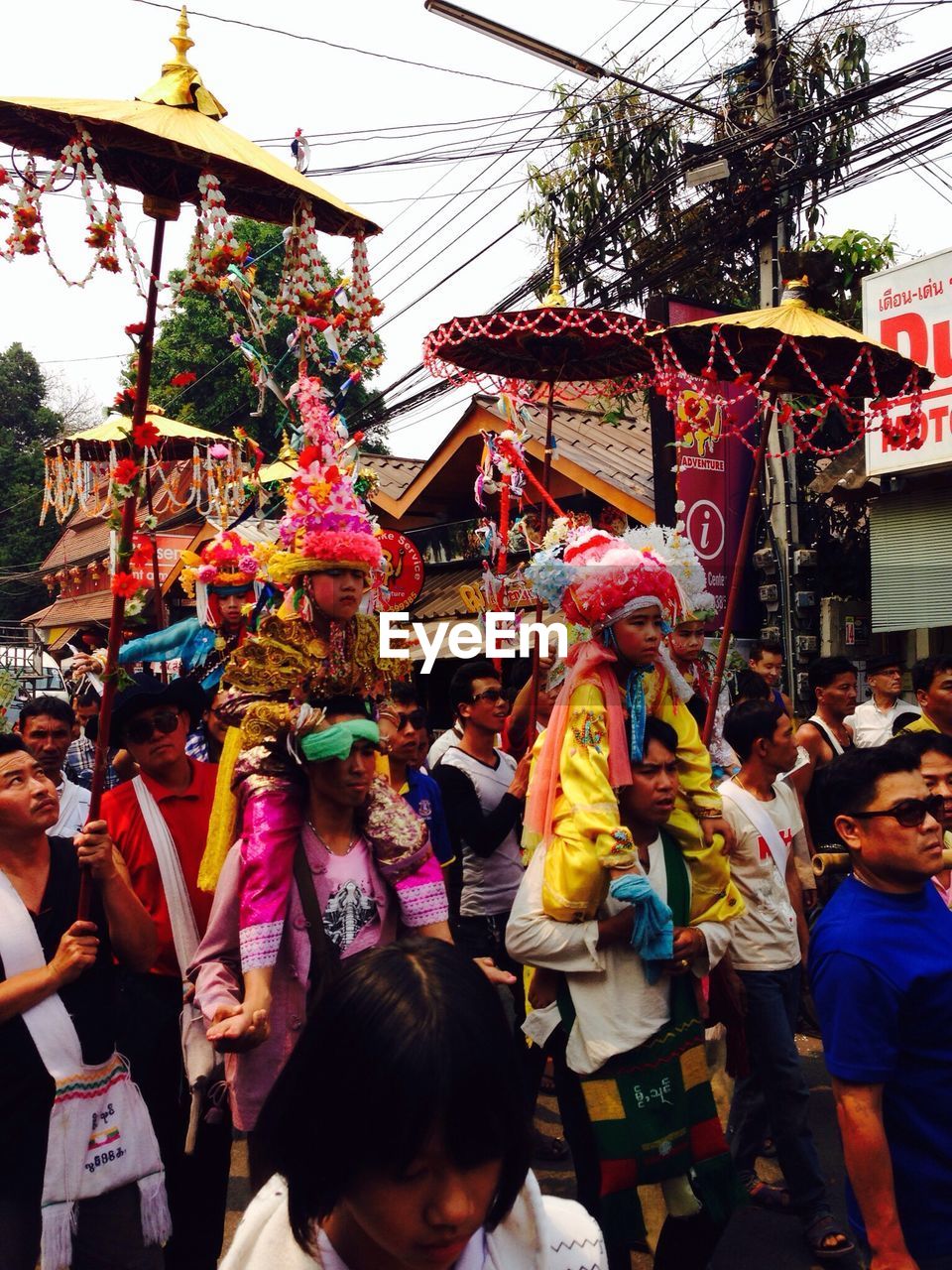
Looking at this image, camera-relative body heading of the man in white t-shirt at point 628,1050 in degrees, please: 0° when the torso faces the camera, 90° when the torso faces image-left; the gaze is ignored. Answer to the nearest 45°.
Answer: approximately 315°

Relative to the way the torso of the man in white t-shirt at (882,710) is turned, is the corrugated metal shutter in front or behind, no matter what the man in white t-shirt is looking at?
behind

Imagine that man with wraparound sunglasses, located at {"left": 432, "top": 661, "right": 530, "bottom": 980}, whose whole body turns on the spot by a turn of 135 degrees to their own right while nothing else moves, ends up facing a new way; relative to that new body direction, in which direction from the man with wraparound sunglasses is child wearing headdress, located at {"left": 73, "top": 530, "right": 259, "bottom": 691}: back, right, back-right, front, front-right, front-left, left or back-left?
front

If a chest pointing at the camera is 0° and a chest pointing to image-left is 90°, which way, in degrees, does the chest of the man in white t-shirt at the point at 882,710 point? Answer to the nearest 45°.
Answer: approximately 0°

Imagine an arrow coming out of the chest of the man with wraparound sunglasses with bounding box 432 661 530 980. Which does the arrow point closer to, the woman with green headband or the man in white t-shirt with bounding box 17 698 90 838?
the woman with green headband

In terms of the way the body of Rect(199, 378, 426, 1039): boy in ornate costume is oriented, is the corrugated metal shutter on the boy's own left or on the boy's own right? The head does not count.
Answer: on the boy's own left

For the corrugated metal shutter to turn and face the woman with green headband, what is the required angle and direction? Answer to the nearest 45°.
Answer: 0° — it already faces them

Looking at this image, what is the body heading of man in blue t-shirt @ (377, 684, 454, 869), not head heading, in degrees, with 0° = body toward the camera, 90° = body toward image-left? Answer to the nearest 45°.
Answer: approximately 0°

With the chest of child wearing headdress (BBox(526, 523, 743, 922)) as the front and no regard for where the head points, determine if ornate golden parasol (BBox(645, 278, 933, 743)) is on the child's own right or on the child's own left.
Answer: on the child's own left

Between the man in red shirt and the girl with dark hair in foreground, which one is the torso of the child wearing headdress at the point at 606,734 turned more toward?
the girl with dark hair in foreground

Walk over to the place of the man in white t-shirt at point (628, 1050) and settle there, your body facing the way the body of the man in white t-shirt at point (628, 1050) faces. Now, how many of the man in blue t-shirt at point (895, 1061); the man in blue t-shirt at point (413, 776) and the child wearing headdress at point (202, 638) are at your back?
2
